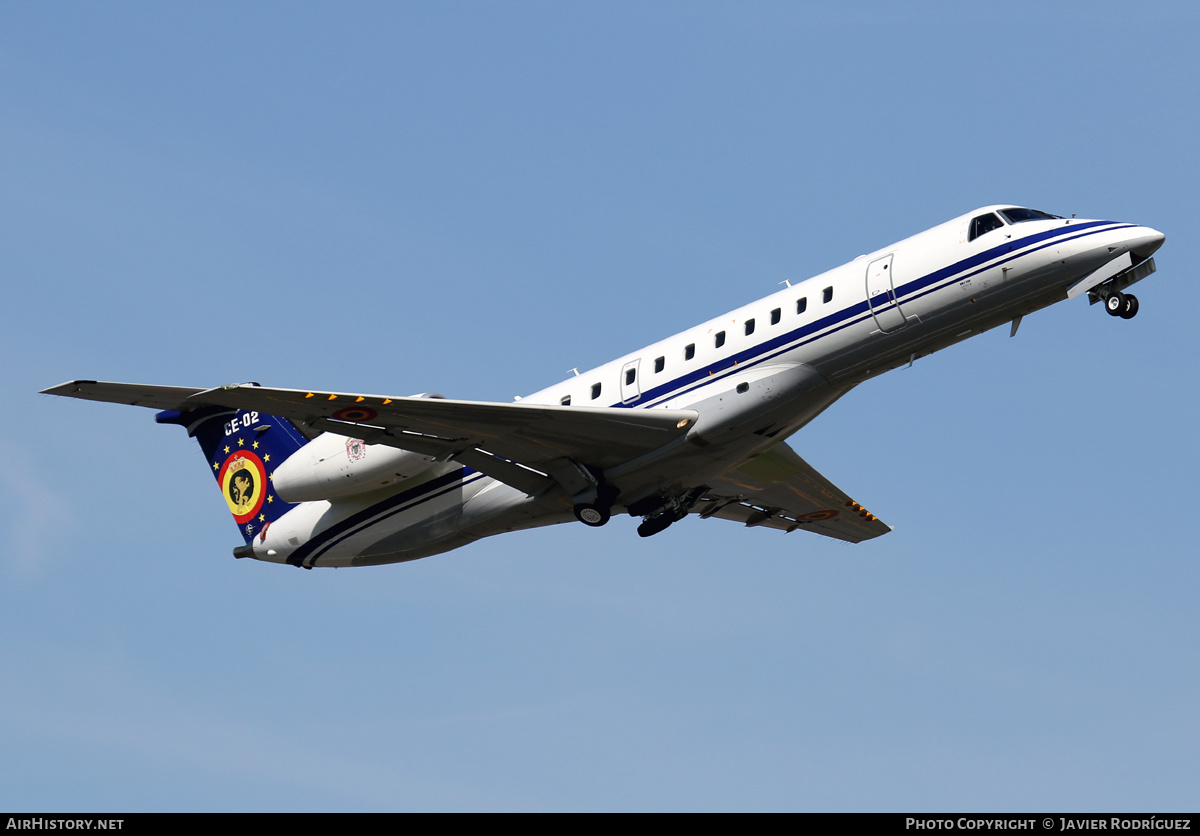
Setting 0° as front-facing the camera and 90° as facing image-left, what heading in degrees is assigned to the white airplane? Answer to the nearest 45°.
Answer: approximately 315°
